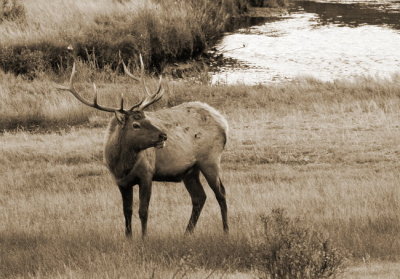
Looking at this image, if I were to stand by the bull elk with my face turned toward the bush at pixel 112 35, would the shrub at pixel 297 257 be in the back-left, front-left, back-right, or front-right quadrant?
back-right

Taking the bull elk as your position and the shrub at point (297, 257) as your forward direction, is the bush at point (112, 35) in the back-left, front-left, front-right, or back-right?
back-left

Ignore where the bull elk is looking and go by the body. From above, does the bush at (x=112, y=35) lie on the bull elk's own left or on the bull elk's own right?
on the bull elk's own right

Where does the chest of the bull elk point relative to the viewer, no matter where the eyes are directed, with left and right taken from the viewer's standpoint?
facing the viewer and to the left of the viewer

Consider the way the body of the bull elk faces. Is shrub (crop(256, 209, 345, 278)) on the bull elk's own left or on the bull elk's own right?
on the bull elk's own left
